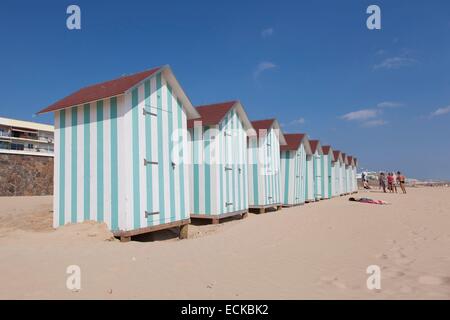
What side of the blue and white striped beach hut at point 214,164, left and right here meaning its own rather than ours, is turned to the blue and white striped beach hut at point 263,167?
left

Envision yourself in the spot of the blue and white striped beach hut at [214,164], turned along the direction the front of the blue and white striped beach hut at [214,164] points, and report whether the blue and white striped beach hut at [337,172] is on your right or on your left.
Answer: on your left

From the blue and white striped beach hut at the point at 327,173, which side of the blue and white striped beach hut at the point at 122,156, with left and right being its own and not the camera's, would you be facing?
left

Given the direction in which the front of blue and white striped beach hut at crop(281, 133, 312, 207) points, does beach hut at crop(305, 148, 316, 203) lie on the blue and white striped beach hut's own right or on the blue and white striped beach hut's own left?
on the blue and white striped beach hut's own left

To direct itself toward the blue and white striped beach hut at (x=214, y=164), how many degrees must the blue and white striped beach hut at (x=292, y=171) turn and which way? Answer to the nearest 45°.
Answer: approximately 45° to its right

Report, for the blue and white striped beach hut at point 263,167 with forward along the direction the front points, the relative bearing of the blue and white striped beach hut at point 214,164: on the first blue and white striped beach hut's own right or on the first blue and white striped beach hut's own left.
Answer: on the first blue and white striped beach hut's own right

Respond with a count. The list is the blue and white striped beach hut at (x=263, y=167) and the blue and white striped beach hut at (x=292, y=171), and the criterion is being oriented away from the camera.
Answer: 0

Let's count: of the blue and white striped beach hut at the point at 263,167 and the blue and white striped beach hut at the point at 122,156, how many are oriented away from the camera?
0
